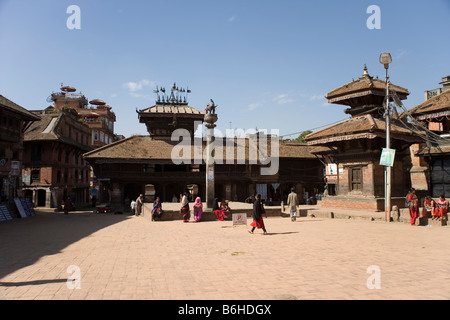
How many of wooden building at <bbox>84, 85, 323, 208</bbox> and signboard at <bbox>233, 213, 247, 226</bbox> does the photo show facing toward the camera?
2

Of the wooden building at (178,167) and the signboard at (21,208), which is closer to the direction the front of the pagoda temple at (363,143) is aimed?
the signboard

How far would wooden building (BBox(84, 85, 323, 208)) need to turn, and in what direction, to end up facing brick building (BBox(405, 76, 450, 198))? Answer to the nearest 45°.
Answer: approximately 45° to its left

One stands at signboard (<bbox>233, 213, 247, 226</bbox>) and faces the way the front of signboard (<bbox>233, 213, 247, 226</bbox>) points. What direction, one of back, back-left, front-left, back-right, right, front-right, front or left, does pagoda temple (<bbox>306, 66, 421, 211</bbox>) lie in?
back-left

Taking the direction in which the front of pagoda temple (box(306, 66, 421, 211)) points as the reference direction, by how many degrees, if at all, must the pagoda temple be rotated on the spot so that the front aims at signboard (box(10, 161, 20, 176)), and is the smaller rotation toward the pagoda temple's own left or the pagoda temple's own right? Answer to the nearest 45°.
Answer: approximately 45° to the pagoda temple's own right
